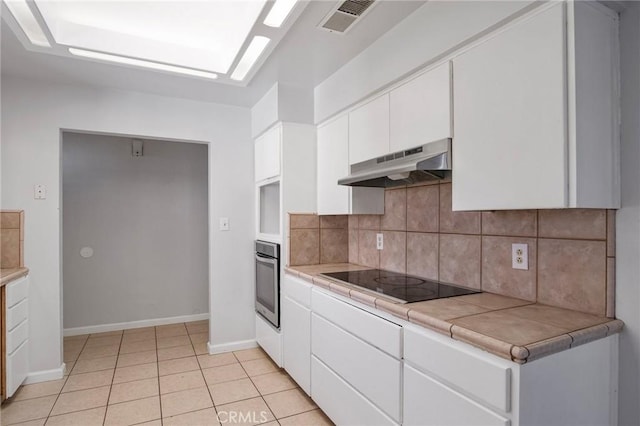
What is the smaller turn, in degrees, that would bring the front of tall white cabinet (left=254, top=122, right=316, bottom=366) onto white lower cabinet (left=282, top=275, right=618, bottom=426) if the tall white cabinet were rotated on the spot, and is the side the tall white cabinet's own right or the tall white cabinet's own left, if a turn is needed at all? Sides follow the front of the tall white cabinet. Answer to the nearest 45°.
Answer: approximately 45° to the tall white cabinet's own left

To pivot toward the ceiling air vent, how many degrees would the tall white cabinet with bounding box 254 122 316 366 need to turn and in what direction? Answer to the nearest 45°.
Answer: approximately 45° to its left

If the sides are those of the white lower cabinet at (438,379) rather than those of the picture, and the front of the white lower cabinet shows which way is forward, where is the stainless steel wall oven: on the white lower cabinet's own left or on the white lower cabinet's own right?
on the white lower cabinet's own right

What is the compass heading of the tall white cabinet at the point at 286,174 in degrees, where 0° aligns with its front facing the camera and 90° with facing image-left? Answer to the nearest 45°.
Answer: approximately 45°

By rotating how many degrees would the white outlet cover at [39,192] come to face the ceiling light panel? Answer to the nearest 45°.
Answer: approximately 45° to its left

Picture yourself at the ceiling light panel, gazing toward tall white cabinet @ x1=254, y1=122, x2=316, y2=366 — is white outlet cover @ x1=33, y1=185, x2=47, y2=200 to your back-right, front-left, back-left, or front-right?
front-left
